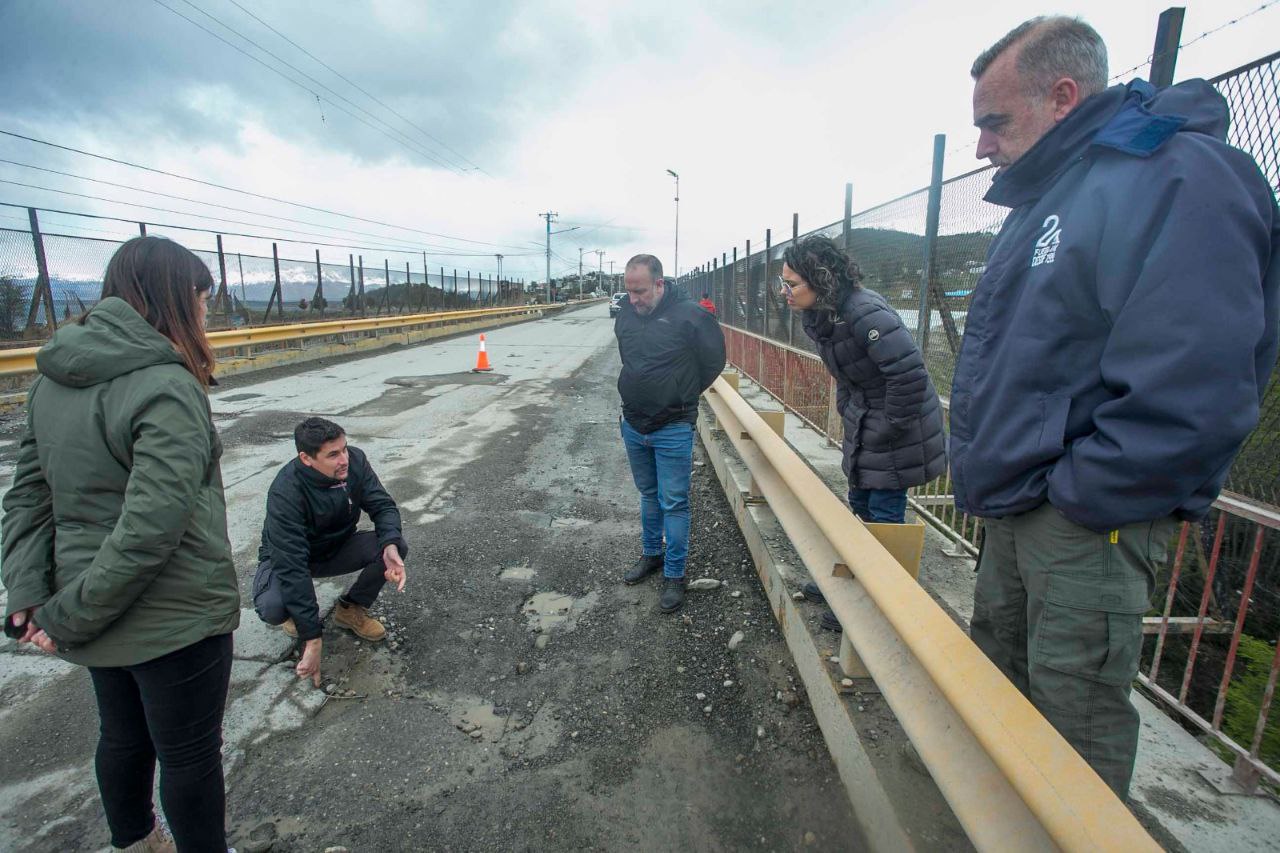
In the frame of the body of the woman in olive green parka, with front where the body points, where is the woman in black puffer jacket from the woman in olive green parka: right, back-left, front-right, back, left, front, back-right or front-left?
front-right

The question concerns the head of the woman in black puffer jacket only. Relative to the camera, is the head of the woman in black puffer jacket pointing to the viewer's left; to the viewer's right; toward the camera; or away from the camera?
to the viewer's left

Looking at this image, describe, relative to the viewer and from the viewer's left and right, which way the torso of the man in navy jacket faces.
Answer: facing to the left of the viewer

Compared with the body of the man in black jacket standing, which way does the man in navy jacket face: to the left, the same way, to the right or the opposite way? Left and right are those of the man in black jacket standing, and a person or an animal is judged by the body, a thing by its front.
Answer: to the right

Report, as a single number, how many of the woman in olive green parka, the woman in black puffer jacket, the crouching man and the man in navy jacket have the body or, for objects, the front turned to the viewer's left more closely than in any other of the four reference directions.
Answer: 2

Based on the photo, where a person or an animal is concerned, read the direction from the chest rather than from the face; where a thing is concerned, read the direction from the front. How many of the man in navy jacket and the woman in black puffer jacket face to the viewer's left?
2

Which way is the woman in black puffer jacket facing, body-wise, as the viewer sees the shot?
to the viewer's left

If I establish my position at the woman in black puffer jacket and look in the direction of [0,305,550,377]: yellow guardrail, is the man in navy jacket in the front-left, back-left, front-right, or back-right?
back-left

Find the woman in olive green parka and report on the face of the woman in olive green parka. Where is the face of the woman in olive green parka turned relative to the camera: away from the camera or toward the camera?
away from the camera

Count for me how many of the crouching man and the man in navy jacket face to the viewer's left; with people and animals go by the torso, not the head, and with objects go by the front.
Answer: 1

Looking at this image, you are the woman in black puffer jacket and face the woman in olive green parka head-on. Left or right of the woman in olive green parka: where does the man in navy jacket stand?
left

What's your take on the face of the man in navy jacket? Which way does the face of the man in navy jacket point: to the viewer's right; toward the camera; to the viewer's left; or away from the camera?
to the viewer's left

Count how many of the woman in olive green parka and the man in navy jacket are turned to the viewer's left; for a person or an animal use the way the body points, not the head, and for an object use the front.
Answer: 1

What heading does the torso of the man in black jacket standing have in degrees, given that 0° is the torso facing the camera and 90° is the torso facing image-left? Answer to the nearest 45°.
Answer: approximately 45°

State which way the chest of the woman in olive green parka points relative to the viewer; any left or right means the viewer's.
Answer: facing away from the viewer and to the right of the viewer

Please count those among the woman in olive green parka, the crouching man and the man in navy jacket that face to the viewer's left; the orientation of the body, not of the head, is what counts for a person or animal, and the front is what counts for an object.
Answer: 1

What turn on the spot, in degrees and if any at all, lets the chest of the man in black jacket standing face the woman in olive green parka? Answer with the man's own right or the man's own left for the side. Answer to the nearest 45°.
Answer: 0° — they already face them
